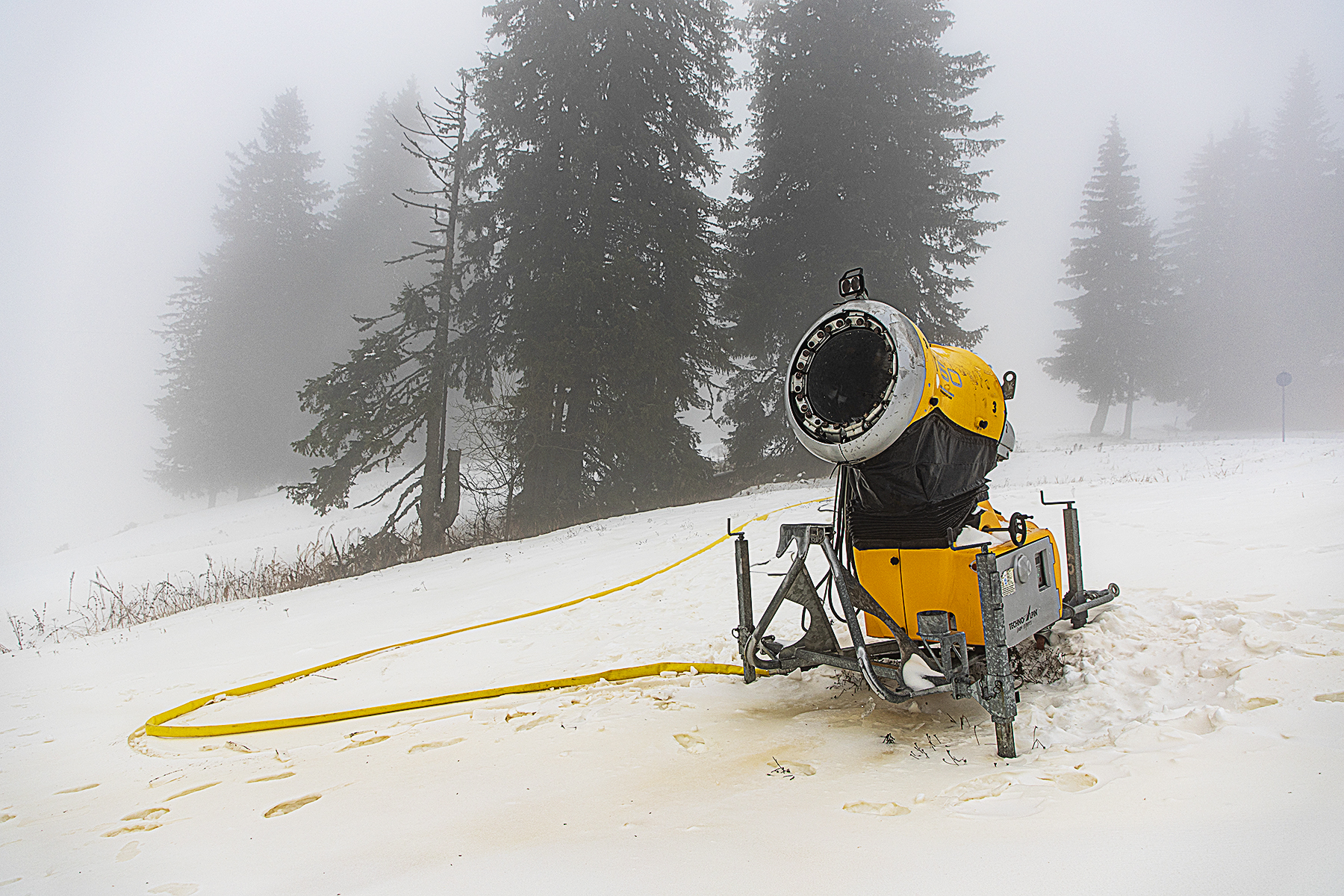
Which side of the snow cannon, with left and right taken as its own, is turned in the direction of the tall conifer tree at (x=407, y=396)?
right

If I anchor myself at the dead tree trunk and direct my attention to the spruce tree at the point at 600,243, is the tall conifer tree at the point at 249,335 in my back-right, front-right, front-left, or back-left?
back-left

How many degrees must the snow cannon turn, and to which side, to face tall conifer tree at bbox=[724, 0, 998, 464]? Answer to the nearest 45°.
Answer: approximately 135° to its right

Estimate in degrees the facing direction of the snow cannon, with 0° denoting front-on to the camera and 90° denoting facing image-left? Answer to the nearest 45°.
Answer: approximately 45°

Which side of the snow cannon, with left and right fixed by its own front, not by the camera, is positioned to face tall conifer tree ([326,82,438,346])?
right

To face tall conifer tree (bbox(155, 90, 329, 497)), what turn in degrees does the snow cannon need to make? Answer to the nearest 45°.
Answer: approximately 90° to its right

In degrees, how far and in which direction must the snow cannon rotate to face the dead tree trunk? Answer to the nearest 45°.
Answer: approximately 90° to its right

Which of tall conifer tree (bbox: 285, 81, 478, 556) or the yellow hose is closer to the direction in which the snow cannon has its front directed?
the yellow hose
